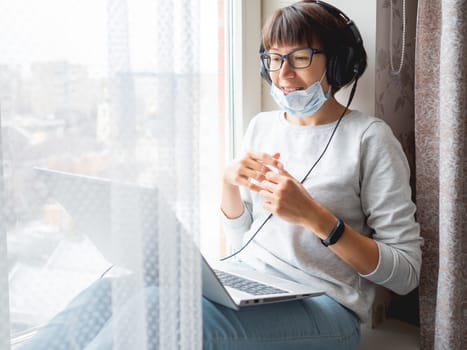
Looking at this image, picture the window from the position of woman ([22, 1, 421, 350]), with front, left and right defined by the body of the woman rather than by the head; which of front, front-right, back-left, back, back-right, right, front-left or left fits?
front

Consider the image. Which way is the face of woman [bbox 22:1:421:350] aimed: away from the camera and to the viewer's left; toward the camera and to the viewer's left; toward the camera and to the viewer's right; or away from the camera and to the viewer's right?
toward the camera and to the viewer's left

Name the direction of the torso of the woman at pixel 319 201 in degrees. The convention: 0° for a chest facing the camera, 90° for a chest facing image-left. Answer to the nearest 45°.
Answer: approximately 45°
